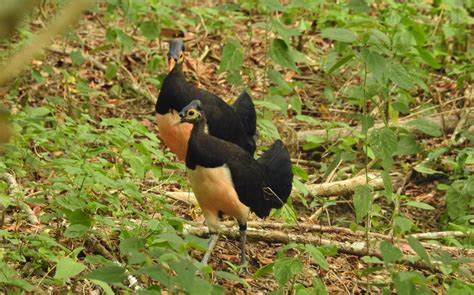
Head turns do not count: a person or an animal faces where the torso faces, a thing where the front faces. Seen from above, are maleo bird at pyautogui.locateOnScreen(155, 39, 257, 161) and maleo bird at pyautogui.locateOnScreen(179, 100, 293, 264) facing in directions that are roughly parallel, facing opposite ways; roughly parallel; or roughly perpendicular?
roughly parallel

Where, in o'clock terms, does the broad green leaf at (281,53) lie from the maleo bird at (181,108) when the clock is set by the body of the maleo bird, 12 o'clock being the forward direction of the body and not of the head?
The broad green leaf is roughly at 7 o'clock from the maleo bird.

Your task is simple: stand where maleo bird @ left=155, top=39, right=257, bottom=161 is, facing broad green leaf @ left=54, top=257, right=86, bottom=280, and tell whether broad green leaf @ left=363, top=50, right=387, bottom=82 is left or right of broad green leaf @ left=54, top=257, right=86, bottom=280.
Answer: left

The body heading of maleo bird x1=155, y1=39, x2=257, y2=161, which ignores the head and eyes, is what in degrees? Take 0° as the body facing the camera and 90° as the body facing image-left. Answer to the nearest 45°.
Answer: approximately 45°

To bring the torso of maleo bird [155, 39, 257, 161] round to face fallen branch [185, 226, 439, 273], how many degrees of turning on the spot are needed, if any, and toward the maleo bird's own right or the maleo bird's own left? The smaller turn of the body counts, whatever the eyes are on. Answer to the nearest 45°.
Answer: approximately 90° to the maleo bird's own left

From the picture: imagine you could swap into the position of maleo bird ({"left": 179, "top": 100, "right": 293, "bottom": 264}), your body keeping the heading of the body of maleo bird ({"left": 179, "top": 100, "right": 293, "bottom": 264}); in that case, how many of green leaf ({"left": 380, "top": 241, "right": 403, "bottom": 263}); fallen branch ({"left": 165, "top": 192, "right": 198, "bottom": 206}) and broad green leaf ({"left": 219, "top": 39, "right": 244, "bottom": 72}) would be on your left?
1

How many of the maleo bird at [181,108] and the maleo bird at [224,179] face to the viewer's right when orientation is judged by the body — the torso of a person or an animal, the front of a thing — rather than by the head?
0

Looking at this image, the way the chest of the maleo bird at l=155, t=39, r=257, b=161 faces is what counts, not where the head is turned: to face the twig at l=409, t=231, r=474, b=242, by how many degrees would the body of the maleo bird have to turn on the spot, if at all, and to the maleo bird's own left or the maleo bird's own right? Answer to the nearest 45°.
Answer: approximately 135° to the maleo bird's own left

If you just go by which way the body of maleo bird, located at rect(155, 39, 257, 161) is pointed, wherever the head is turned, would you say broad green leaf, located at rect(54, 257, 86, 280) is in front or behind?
in front

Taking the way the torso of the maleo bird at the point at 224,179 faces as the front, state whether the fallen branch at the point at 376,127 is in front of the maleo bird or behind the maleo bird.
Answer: behind
